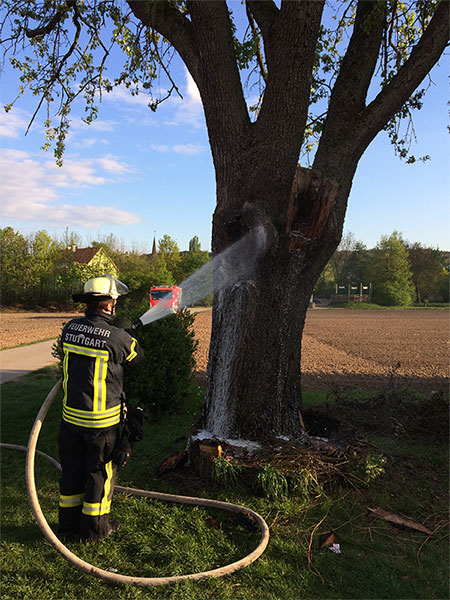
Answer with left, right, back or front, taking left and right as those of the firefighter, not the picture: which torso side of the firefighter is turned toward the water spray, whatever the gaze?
front

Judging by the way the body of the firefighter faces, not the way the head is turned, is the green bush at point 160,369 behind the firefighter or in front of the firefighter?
in front

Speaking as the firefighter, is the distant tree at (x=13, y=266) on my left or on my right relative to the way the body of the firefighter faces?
on my left

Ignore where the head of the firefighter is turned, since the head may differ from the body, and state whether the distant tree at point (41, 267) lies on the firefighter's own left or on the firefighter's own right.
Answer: on the firefighter's own left

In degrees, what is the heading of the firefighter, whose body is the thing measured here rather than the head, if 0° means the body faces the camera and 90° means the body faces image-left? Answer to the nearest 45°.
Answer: approximately 225°

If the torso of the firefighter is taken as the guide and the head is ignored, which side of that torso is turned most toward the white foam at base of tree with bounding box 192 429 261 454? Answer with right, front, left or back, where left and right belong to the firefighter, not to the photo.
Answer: front

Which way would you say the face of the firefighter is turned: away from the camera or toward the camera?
away from the camera
